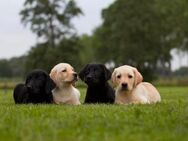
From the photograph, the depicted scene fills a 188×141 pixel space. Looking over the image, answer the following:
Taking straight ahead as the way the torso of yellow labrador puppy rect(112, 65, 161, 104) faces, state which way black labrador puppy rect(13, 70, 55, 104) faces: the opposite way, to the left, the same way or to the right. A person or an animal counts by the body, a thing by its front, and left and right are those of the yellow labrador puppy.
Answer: to the left

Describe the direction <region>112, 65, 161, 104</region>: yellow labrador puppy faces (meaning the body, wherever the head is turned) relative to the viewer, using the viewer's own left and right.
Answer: facing the viewer and to the left of the viewer

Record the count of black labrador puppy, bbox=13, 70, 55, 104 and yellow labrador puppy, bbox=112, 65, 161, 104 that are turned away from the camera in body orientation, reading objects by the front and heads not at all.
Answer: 0

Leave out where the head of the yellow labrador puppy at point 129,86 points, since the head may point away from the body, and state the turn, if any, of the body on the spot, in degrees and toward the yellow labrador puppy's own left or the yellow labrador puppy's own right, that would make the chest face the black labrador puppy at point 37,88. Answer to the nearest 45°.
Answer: approximately 45° to the yellow labrador puppy's own right

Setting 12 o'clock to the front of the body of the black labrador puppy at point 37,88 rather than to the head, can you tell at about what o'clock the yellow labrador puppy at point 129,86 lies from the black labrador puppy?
The yellow labrador puppy is roughly at 11 o'clock from the black labrador puppy.

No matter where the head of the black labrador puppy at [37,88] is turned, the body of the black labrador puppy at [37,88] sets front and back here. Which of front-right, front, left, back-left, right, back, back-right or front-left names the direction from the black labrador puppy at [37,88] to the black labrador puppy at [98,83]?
front-left

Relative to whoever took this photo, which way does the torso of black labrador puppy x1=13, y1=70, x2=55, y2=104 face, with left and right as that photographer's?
facing the viewer and to the right of the viewer
